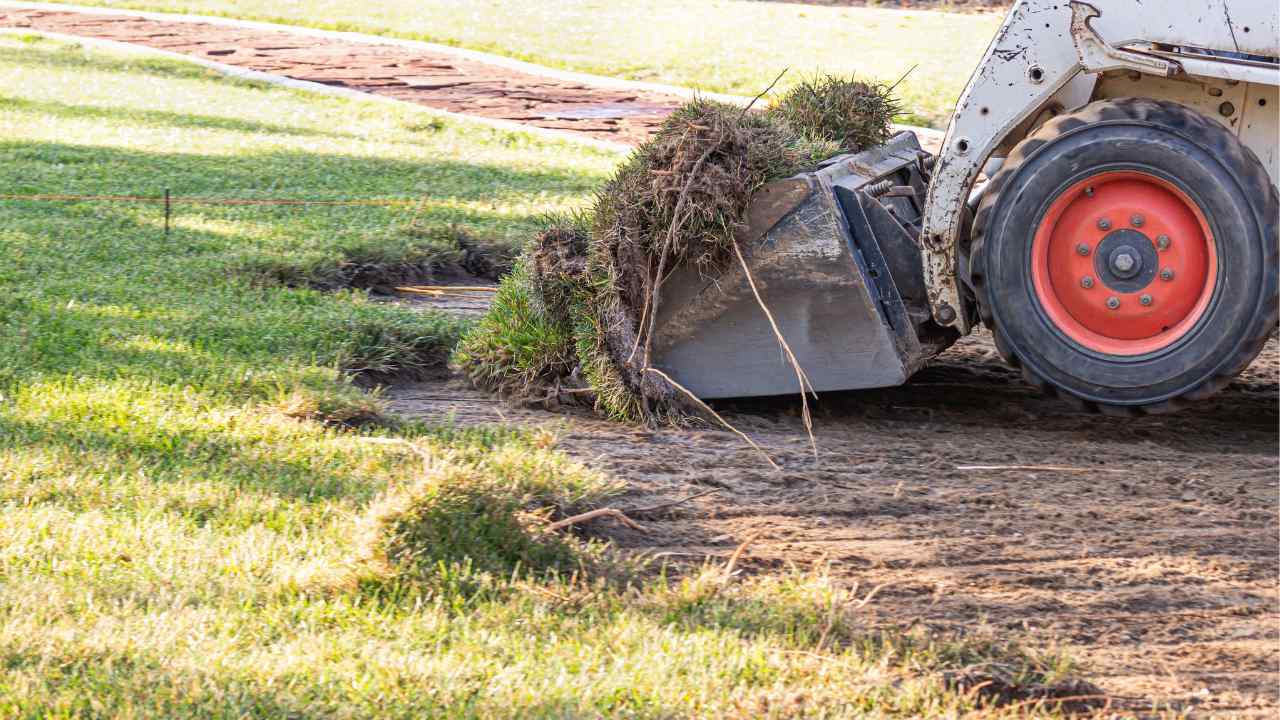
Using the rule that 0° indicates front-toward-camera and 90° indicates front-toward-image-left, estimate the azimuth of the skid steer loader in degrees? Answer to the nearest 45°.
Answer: approximately 90°
